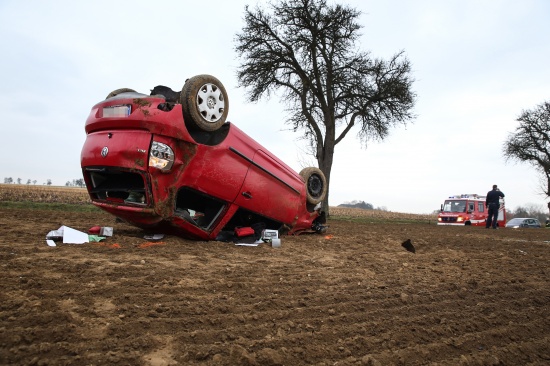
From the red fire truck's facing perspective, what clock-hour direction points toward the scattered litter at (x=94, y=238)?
The scattered litter is roughly at 11 o'clock from the red fire truck.

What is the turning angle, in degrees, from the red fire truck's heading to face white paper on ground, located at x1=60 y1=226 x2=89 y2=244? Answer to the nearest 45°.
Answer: approximately 45° to its left

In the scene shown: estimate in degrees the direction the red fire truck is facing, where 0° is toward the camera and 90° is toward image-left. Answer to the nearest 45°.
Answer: approximately 45°
